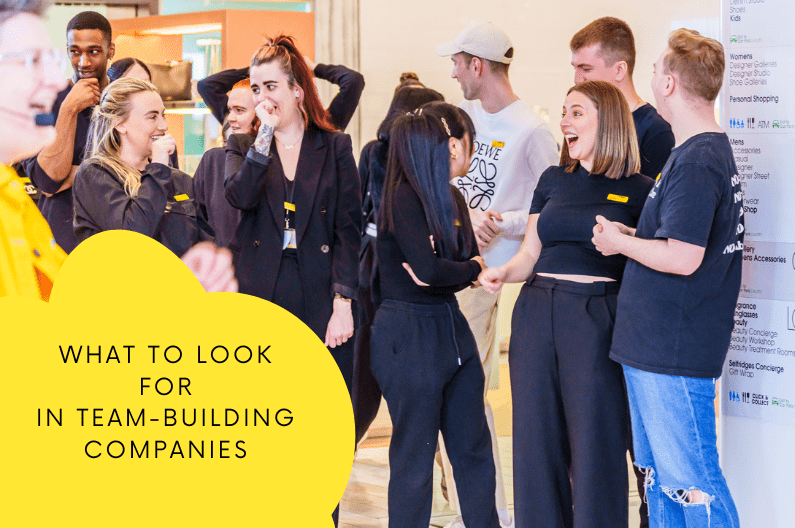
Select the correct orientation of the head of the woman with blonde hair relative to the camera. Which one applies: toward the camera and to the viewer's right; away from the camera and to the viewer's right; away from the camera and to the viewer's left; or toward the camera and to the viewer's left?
toward the camera and to the viewer's right

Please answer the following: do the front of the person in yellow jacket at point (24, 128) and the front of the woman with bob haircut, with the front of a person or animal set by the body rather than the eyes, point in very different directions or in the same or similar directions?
very different directions

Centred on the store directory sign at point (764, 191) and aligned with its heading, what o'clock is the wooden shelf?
The wooden shelf is roughly at 4 o'clock from the store directory sign.

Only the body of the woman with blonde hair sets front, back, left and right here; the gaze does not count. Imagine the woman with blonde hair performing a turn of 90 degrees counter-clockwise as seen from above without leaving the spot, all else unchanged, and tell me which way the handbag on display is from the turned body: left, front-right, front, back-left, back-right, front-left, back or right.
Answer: front-left

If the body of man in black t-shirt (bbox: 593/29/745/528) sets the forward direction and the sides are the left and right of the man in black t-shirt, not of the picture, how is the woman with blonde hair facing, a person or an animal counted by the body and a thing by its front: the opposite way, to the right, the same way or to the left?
the opposite way

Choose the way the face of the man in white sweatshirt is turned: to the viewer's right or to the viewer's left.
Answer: to the viewer's left

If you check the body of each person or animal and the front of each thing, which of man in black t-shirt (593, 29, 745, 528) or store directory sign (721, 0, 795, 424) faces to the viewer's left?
the man in black t-shirt

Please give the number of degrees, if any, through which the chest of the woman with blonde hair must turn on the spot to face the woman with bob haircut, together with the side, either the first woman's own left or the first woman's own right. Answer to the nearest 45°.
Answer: approximately 45° to the first woman's own left

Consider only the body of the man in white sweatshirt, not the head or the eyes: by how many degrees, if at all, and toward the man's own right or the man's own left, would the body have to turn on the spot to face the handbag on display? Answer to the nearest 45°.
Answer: approximately 90° to the man's own right

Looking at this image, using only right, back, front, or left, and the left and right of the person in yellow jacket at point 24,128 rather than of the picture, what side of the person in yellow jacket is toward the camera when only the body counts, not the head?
right
